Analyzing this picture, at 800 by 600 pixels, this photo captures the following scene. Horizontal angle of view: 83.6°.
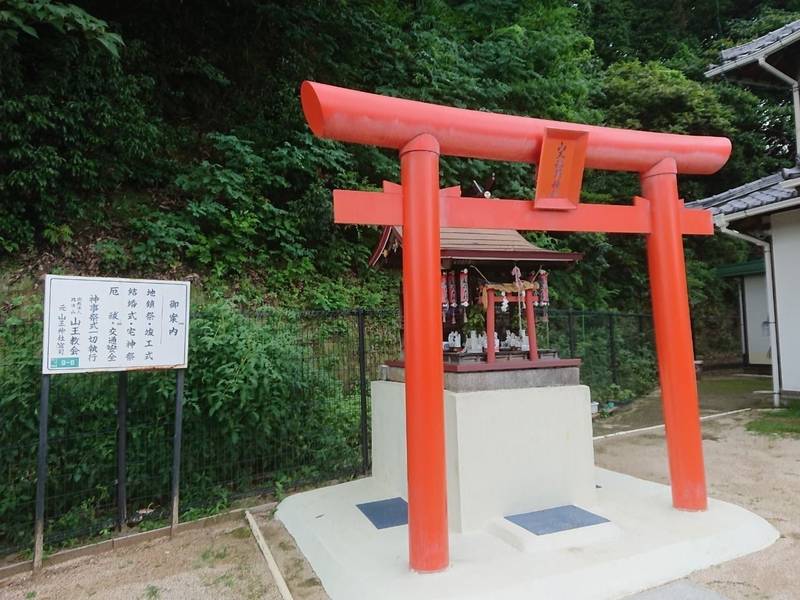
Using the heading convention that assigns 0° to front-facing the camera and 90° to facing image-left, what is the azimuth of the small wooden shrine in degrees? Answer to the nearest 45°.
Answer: approximately 315°

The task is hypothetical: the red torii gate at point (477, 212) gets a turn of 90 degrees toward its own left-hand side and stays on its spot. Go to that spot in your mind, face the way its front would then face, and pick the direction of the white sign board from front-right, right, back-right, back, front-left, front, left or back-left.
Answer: back-left

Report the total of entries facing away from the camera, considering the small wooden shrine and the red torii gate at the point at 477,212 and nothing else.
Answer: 0

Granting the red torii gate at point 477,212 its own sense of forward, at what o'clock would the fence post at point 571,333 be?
The fence post is roughly at 8 o'clock from the red torii gate.

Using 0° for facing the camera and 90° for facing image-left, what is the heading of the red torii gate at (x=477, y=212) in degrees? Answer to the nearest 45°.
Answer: approximately 315°

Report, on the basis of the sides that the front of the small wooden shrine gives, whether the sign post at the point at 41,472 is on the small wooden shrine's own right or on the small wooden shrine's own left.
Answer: on the small wooden shrine's own right

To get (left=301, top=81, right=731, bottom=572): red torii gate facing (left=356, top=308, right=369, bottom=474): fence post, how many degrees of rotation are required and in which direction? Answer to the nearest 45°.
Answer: approximately 180°

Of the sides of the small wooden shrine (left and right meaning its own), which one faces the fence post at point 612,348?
left
